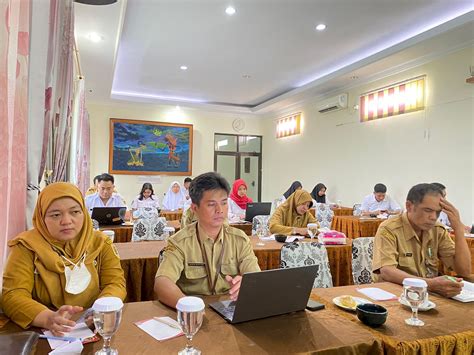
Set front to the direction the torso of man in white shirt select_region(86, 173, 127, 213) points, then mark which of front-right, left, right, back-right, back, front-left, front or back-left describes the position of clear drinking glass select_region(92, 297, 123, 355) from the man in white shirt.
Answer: front

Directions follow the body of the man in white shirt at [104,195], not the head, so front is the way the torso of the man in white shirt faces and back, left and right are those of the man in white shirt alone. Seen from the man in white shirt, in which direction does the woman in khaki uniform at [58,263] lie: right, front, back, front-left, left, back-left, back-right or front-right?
front

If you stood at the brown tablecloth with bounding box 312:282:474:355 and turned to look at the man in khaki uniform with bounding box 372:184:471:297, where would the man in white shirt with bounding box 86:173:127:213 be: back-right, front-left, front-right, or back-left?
front-left

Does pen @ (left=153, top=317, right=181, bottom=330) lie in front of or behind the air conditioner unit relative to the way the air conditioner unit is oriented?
in front

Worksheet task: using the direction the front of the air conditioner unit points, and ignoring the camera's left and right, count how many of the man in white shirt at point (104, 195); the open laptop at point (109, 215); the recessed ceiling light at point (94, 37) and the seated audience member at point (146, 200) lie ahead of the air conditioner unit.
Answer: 4

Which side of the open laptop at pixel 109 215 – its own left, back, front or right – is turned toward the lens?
back

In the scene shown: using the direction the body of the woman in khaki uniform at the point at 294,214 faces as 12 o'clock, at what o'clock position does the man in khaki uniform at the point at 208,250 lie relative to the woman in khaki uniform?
The man in khaki uniform is roughly at 2 o'clock from the woman in khaki uniform.

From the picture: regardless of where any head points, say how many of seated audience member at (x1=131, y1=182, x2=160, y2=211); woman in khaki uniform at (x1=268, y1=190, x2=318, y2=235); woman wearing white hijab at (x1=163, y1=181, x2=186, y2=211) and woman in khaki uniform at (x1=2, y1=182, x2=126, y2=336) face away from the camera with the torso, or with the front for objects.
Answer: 0

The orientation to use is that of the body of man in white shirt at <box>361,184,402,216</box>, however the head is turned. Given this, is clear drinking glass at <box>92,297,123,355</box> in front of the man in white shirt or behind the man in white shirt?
in front

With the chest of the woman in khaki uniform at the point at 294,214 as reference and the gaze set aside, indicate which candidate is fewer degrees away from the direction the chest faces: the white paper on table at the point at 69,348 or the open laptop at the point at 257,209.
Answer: the white paper on table

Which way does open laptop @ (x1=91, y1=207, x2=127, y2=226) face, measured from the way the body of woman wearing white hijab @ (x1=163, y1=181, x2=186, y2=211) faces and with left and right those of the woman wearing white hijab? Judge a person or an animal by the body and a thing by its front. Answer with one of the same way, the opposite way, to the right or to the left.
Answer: the opposite way

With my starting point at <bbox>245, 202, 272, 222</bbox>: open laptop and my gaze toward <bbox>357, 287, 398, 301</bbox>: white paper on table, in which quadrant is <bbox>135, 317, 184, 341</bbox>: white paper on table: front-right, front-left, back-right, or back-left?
front-right

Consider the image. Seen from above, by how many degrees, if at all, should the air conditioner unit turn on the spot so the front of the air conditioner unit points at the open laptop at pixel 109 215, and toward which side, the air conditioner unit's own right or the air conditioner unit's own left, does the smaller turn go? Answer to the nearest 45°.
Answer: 0° — it already faces it

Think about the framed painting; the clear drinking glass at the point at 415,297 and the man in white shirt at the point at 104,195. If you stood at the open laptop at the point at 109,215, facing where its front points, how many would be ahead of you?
2

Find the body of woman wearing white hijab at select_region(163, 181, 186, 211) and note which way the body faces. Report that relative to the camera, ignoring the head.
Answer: toward the camera

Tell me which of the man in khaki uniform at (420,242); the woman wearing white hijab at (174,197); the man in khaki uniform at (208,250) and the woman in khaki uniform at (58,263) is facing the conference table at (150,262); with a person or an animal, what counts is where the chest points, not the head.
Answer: the woman wearing white hijab

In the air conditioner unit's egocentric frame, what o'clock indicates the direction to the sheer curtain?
The sheer curtain is roughly at 11 o'clock from the air conditioner unit.

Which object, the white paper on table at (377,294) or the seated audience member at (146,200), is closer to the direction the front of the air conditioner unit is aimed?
the seated audience member

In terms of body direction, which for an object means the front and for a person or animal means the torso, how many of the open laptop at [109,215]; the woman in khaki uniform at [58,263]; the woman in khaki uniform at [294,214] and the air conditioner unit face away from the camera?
1

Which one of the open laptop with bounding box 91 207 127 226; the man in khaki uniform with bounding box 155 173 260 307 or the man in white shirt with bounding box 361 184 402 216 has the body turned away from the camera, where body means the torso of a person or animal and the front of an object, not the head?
the open laptop
